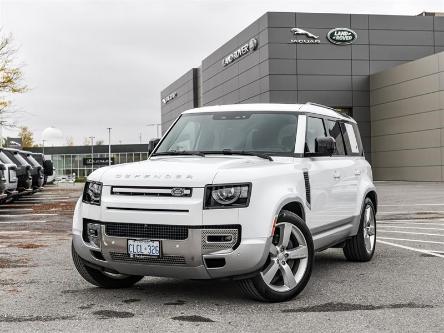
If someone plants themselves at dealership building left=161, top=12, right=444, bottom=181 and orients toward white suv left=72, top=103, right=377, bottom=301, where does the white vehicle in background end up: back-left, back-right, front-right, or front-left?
front-right

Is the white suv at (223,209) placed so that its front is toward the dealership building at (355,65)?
no

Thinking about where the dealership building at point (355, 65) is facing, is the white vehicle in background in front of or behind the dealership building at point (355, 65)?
in front

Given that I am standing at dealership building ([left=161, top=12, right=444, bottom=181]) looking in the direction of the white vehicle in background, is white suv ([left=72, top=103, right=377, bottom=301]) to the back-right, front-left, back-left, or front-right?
front-left

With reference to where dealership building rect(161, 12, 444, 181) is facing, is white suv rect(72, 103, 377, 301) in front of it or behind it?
in front

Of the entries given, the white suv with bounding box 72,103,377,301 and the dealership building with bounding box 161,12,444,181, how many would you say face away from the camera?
0

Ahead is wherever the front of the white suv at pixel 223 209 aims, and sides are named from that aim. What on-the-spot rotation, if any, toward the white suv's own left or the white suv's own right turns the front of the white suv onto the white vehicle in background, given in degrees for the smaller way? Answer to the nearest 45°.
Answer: approximately 90° to the white suv's own right

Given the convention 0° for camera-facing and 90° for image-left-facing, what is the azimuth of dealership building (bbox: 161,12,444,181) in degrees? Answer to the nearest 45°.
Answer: approximately 45°

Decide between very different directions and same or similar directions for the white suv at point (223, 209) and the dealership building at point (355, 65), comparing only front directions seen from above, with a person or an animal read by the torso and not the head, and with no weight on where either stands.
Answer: same or similar directions

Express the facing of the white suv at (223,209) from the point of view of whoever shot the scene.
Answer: facing the viewer and to the left of the viewer
